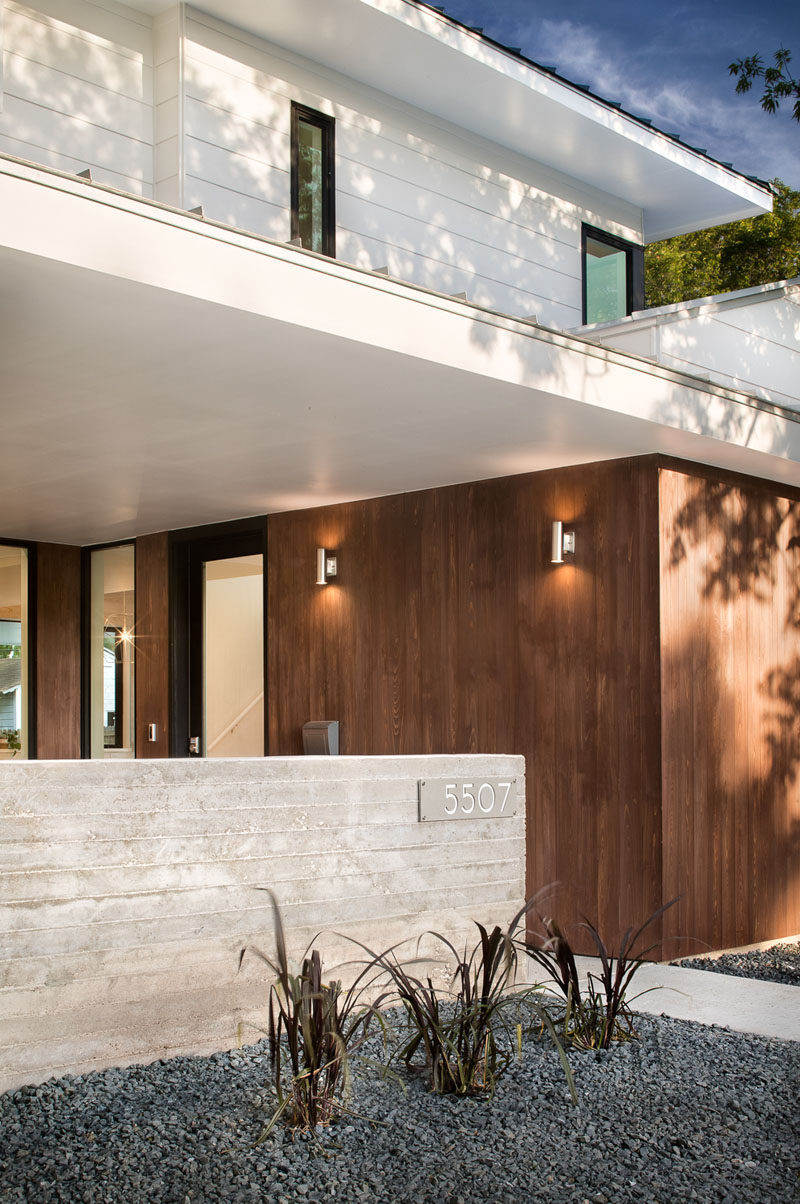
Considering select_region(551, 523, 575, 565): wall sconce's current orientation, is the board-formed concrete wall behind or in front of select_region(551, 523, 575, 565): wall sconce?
in front

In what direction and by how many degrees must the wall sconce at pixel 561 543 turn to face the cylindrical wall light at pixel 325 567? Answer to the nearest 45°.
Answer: approximately 90° to its right

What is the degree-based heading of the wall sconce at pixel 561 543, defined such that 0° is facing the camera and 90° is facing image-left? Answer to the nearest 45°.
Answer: approximately 45°

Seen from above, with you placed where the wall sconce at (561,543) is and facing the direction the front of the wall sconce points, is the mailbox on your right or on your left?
on your right

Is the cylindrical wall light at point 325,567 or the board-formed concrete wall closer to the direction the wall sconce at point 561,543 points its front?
the board-formed concrete wall

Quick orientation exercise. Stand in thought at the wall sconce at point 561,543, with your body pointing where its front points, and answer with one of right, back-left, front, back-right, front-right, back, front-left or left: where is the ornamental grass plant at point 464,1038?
front-left
